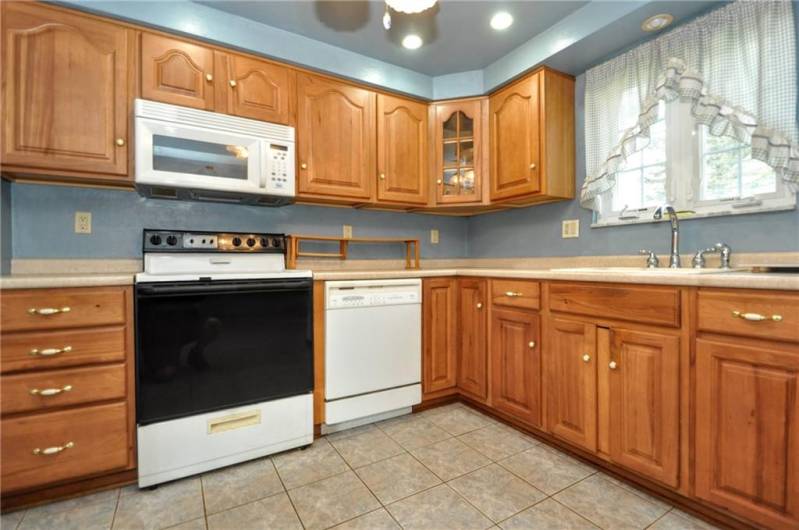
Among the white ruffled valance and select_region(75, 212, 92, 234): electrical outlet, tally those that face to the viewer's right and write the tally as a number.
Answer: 0

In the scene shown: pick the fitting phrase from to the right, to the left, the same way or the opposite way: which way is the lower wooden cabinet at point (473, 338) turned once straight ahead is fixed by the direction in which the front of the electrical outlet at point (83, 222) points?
to the right

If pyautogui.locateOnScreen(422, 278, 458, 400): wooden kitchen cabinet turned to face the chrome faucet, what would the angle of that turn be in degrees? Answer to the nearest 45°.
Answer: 0° — it already faces it

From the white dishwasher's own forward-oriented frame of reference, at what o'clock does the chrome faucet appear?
The chrome faucet is roughly at 11 o'clock from the white dishwasher.

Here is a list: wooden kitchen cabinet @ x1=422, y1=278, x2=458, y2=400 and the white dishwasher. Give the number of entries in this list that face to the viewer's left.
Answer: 0

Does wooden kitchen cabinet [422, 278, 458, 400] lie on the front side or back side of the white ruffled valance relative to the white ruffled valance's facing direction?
on the front side

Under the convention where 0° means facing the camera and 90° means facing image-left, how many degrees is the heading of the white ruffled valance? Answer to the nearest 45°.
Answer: approximately 45°

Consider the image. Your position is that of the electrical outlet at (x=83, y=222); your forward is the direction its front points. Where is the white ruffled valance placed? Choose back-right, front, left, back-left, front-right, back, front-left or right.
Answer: front-left

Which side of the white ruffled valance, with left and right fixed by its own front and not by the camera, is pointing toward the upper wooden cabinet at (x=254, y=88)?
front

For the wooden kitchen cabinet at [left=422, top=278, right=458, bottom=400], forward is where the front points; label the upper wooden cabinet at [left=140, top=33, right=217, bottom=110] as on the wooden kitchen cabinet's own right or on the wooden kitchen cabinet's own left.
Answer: on the wooden kitchen cabinet's own right

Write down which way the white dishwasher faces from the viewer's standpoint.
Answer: facing the viewer and to the right of the viewer

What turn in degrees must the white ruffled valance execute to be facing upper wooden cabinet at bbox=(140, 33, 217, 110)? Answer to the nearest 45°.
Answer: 0° — it already faces it
